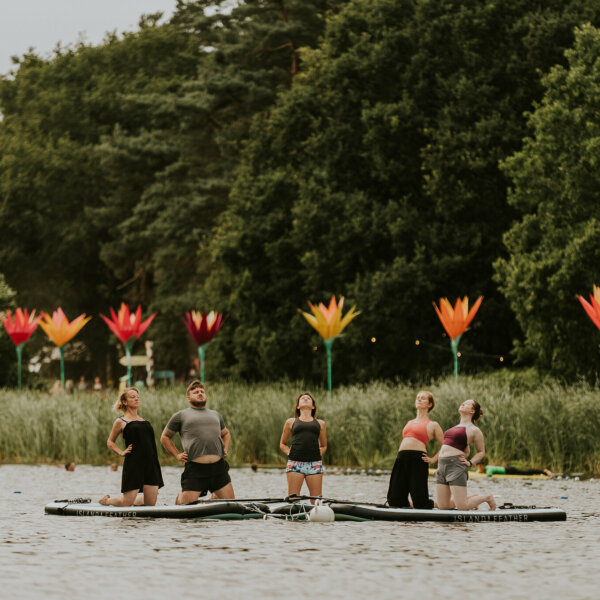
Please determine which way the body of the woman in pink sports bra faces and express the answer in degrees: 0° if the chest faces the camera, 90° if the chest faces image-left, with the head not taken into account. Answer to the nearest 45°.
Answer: approximately 45°

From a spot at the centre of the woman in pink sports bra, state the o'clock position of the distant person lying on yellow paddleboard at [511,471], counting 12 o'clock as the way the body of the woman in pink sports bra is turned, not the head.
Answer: The distant person lying on yellow paddleboard is roughly at 5 o'clock from the woman in pink sports bra.

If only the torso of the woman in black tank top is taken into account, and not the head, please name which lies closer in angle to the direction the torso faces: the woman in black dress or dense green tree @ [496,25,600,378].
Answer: the woman in black dress

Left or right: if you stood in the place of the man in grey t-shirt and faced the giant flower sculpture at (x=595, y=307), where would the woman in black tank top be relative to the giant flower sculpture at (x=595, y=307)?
right

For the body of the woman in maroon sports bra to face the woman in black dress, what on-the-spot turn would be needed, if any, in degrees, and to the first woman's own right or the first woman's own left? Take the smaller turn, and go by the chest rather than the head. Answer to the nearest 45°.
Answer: approximately 45° to the first woman's own right

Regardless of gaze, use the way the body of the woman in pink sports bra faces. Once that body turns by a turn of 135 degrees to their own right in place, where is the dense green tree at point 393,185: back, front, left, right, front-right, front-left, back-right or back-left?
front
